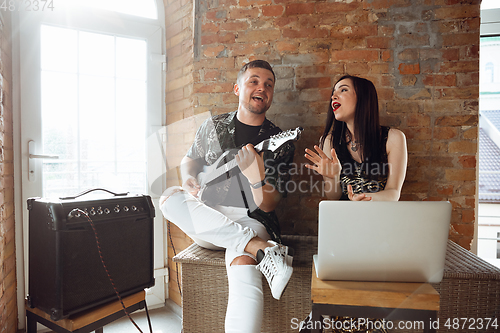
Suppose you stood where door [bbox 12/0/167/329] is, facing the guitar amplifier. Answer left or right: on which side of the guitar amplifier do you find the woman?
left

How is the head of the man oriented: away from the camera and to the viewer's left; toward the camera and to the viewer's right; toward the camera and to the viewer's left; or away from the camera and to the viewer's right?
toward the camera and to the viewer's right

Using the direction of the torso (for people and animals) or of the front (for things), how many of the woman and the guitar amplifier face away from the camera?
0

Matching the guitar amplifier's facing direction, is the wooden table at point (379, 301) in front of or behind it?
in front

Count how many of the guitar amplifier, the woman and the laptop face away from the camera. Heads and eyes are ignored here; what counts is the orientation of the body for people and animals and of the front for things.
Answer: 1

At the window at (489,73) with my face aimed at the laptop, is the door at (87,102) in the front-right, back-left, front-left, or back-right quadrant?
front-right

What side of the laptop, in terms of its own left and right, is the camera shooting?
back

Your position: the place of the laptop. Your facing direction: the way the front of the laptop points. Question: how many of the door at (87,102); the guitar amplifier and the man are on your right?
0

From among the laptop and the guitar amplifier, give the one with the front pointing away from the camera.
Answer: the laptop

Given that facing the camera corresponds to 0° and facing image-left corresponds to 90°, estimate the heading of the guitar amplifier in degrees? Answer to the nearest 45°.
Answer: approximately 315°

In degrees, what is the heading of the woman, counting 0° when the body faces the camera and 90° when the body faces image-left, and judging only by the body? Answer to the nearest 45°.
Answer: approximately 45°

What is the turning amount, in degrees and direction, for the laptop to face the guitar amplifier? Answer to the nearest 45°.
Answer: approximately 90° to its left

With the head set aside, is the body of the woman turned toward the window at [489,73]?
no

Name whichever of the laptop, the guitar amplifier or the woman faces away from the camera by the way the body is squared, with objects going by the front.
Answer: the laptop

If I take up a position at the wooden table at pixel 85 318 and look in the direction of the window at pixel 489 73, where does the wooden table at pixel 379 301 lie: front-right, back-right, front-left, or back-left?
front-right

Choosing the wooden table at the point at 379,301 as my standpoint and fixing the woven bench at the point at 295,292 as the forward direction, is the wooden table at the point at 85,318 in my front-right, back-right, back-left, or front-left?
front-left

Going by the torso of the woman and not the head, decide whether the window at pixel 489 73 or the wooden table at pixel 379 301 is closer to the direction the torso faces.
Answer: the wooden table
